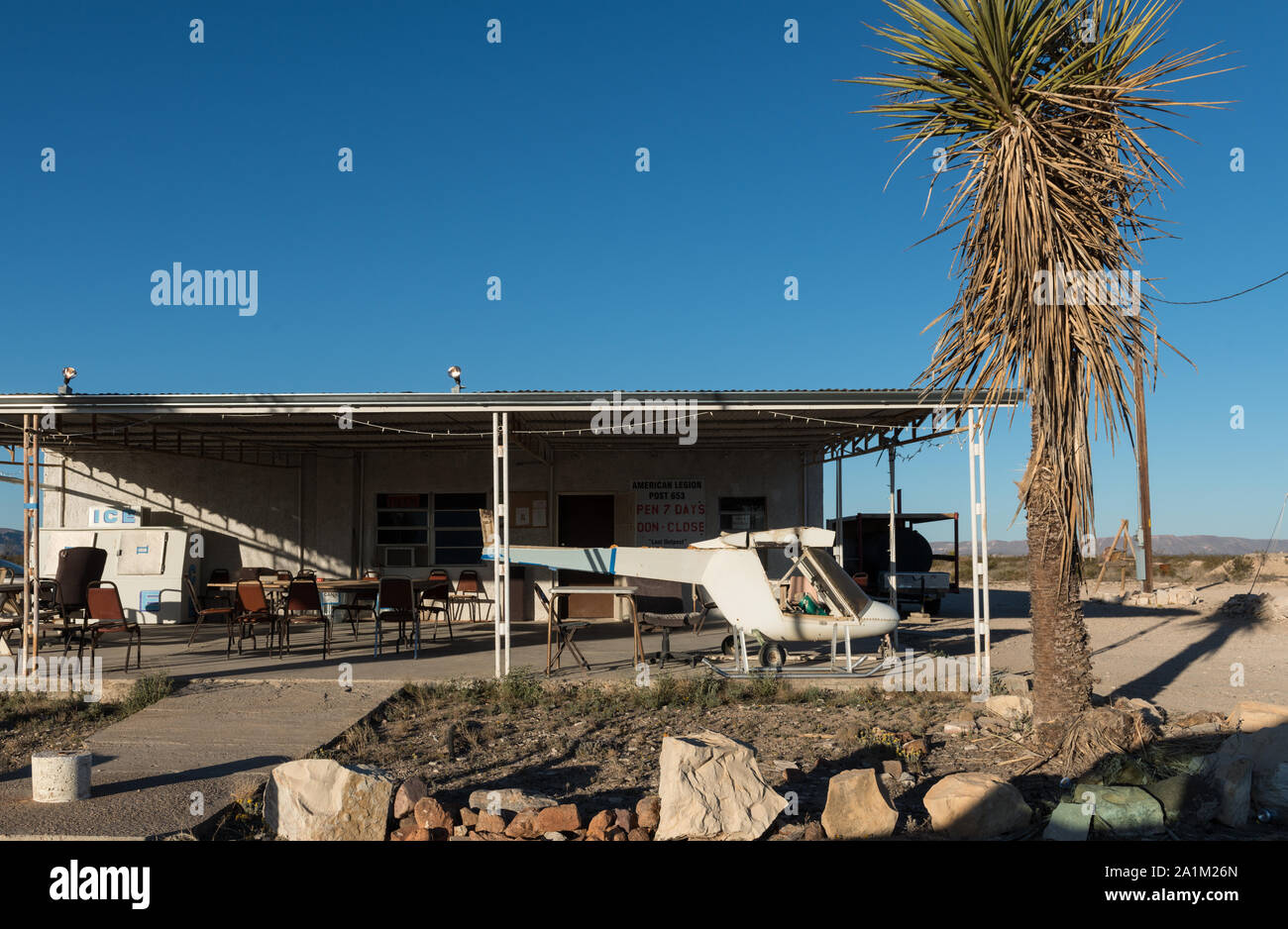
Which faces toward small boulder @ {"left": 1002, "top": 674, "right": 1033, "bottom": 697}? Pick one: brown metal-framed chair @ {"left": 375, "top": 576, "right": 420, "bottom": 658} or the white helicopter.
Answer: the white helicopter

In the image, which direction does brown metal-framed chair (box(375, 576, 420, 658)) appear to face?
away from the camera

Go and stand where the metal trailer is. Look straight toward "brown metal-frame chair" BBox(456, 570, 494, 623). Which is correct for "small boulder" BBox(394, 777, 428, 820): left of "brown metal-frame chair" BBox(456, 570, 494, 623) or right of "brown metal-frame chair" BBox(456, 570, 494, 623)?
left

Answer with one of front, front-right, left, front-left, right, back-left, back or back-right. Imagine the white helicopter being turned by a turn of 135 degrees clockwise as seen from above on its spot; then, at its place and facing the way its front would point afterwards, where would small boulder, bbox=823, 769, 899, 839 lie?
front-left

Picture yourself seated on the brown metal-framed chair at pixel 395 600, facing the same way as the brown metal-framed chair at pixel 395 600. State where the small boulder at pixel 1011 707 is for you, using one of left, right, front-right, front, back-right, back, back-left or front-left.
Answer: back-right

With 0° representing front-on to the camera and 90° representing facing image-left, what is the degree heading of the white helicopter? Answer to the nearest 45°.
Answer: approximately 270°

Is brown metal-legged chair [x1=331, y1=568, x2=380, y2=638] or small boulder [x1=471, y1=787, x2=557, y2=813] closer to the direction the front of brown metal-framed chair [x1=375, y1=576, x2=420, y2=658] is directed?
the brown metal-legged chair

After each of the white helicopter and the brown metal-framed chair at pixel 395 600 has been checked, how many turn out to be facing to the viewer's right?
1

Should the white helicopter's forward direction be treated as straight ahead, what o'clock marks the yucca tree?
The yucca tree is roughly at 2 o'clock from the white helicopter.
